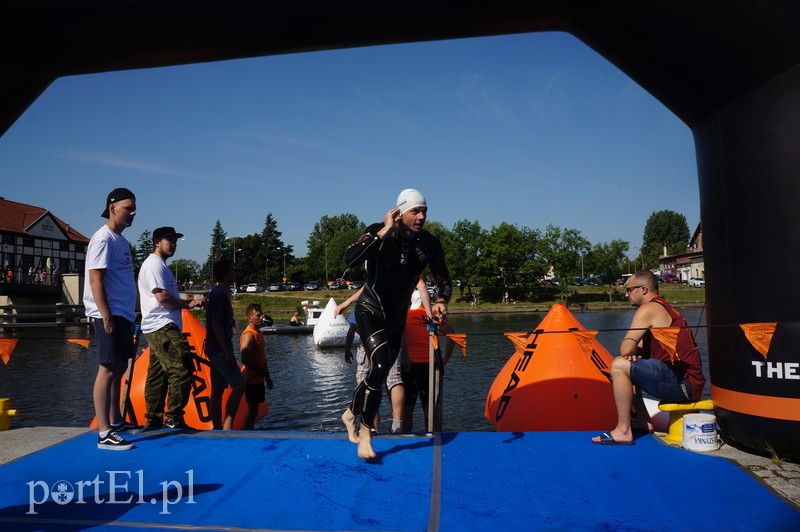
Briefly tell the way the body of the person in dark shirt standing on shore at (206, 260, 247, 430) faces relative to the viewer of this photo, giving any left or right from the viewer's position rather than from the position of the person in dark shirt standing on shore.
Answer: facing to the right of the viewer

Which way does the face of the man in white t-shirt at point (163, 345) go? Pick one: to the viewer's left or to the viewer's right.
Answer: to the viewer's right

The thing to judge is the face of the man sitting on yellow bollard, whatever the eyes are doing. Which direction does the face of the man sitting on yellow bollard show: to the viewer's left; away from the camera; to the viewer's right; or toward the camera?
to the viewer's left

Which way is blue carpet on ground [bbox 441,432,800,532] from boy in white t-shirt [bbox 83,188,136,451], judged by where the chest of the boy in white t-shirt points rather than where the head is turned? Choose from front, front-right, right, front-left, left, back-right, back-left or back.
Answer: front-right

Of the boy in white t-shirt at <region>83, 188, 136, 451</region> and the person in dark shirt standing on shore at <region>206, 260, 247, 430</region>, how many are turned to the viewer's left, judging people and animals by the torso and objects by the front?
0

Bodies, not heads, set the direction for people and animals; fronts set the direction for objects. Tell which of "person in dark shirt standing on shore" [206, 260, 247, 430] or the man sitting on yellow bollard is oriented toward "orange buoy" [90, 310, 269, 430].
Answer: the man sitting on yellow bollard

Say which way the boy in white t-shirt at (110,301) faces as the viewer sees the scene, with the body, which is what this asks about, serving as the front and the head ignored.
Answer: to the viewer's right

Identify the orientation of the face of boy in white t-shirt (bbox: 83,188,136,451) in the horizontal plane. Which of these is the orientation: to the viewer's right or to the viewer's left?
to the viewer's right

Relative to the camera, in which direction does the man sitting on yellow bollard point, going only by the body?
to the viewer's left

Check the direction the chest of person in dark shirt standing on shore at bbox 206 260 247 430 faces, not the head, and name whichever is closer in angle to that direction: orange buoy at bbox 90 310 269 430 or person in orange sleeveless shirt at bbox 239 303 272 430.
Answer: the person in orange sleeveless shirt

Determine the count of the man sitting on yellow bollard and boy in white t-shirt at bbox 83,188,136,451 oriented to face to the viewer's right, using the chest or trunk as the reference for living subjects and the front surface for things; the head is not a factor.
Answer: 1

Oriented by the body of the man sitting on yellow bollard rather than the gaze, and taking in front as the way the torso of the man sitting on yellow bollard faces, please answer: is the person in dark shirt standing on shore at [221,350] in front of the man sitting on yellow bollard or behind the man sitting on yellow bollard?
in front
